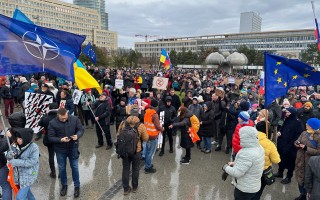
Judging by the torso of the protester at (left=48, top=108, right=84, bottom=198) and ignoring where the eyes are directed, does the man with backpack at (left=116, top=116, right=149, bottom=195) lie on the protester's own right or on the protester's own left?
on the protester's own left

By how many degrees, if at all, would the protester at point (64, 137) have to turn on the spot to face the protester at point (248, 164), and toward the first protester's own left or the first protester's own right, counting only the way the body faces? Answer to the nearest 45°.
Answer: approximately 45° to the first protester's own left

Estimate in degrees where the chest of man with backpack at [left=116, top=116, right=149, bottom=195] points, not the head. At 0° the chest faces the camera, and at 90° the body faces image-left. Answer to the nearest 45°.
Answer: approximately 225°

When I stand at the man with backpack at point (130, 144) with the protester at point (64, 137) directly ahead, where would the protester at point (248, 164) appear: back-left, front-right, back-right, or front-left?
back-left

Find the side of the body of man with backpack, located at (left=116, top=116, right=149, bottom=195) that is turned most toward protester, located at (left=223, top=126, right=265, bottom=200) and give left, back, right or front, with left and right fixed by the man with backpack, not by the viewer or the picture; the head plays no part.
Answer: right

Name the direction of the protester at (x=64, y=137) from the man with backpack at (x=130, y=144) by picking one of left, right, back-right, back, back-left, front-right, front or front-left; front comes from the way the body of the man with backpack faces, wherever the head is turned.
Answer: back-left

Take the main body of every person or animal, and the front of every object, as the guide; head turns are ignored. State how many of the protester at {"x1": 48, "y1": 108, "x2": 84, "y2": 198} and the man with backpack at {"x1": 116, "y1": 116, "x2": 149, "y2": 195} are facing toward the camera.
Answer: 1

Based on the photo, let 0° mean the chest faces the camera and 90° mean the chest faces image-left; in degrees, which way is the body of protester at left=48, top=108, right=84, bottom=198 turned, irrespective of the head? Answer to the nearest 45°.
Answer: approximately 0°
